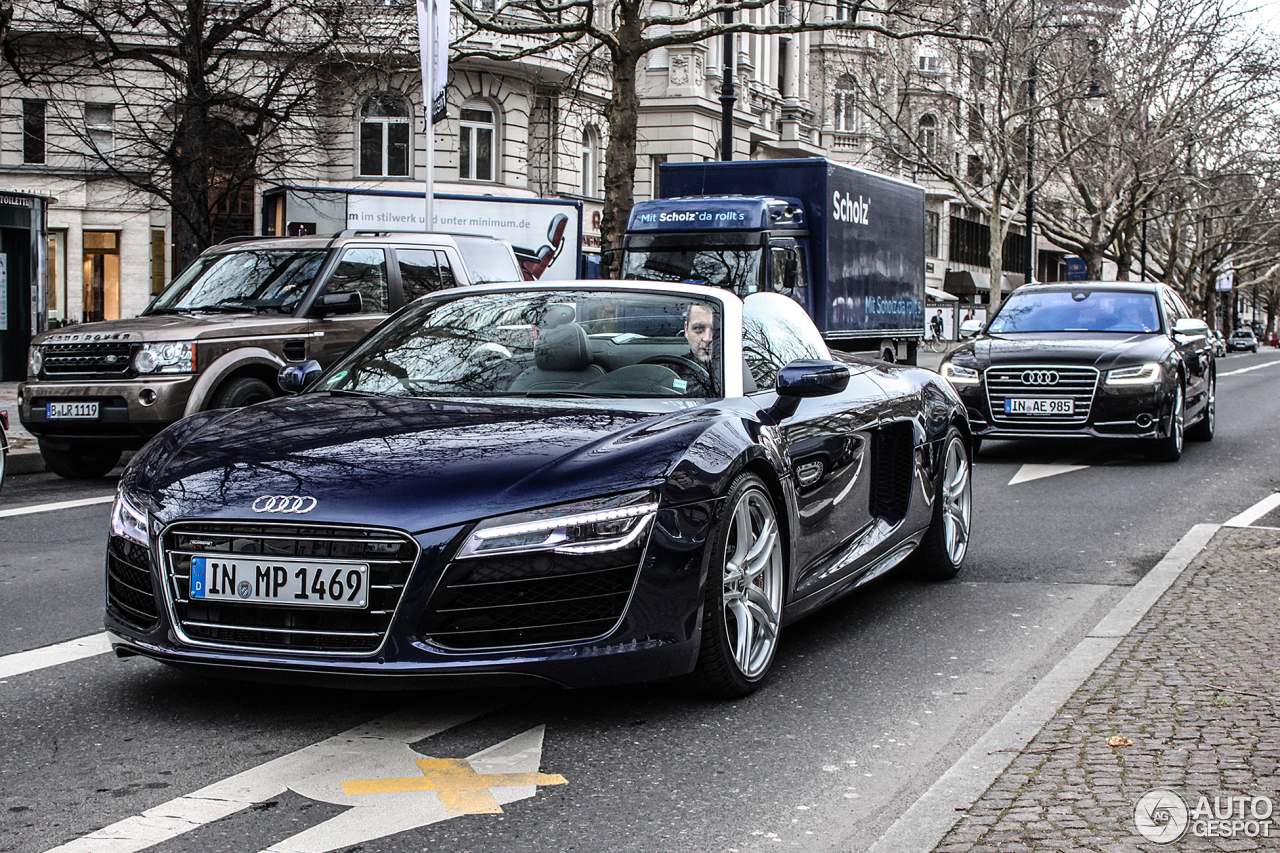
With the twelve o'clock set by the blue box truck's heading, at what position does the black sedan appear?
The black sedan is roughly at 10 o'clock from the blue box truck.

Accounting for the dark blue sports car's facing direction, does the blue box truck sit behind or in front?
behind

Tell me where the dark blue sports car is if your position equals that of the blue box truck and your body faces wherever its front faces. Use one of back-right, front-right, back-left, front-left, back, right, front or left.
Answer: front-left

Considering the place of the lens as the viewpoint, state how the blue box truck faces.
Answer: facing the viewer and to the left of the viewer

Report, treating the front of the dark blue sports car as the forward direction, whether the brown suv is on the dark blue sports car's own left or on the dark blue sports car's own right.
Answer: on the dark blue sports car's own right

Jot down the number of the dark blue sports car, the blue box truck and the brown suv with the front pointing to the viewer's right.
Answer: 0

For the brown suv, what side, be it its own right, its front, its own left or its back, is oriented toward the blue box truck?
back

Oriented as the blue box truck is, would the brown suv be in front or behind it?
in front

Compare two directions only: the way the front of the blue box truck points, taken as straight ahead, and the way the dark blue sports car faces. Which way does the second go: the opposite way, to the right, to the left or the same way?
the same way

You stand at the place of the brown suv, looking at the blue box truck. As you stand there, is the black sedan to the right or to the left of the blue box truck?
right

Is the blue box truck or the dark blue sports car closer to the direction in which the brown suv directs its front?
the dark blue sports car

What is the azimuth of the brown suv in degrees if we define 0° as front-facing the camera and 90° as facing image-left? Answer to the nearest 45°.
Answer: approximately 45°

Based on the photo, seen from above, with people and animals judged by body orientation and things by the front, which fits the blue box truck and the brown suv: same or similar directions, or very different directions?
same or similar directions

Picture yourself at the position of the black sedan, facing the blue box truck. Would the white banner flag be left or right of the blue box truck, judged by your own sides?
left

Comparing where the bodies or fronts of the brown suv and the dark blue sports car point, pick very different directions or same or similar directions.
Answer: same or similar directions
